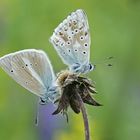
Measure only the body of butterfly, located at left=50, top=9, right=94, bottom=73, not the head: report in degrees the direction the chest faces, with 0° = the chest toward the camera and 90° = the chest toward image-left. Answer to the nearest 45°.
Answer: approximately 270°

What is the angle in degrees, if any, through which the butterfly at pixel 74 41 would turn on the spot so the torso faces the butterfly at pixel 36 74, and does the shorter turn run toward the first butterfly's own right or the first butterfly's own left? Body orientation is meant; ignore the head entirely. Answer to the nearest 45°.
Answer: approximately 180°
